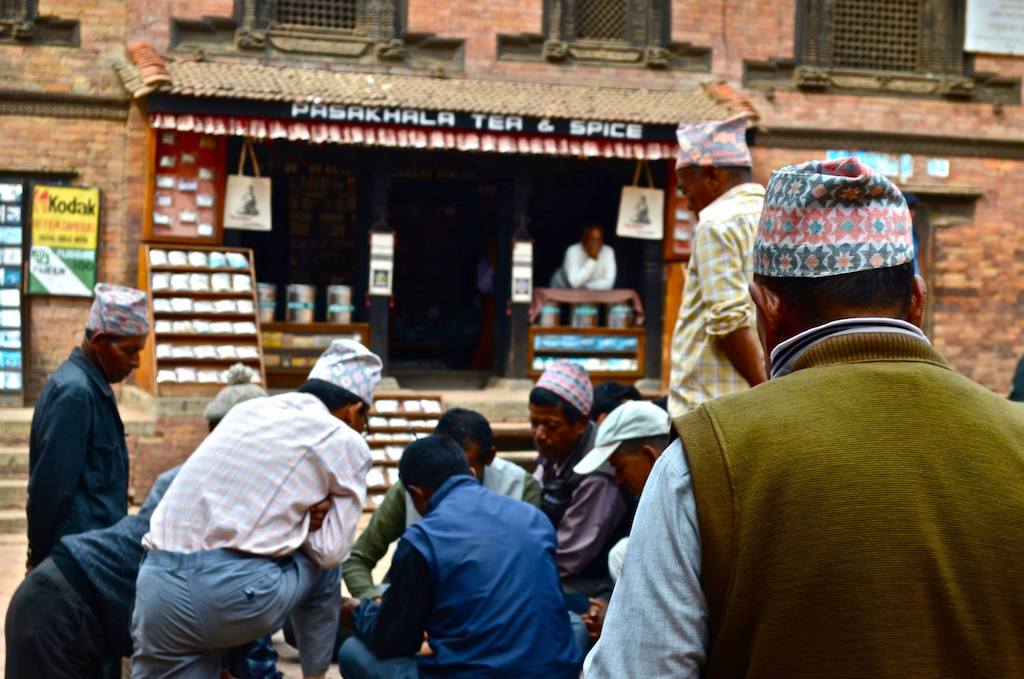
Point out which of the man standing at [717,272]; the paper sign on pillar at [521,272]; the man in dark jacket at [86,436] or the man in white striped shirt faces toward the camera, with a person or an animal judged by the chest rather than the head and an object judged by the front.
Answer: the paper sign on pillar

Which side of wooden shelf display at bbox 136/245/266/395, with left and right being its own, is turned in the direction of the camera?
front

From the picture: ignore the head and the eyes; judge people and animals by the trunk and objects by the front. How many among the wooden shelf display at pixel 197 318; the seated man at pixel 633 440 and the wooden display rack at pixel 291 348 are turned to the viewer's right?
0

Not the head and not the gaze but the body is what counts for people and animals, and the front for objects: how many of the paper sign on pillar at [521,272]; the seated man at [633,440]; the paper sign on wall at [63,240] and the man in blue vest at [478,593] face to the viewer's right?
0

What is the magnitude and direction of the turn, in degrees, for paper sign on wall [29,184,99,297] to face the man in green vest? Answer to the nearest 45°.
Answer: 0° — it already faces them

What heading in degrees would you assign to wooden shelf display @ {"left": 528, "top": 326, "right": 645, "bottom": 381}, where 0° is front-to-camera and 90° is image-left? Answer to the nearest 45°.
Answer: approximately 0°

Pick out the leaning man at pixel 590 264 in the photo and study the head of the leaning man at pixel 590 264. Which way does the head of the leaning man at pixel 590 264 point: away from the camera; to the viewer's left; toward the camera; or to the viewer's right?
toward the camera

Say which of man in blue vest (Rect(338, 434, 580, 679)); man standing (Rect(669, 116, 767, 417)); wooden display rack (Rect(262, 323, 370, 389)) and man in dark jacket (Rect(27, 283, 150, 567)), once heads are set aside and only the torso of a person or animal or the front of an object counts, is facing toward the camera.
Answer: the wooden display rack

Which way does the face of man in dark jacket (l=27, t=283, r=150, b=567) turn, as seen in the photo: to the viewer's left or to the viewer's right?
to the viewer's right

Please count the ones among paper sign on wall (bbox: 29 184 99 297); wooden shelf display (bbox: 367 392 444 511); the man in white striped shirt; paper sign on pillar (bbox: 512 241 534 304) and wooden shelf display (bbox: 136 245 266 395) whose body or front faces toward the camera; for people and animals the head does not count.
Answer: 4

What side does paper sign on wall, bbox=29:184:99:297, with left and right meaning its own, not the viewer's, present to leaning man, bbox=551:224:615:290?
left

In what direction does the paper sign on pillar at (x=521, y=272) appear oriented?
toward the camera

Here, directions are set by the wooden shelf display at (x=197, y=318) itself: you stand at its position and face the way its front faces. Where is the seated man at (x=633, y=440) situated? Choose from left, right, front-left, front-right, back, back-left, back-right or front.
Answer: front

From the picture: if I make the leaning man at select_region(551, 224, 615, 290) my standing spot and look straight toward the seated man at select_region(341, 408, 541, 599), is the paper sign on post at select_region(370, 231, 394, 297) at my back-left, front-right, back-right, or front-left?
front-right

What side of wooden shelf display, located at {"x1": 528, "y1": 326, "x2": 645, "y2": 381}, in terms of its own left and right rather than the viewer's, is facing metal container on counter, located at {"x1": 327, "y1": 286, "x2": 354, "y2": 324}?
right

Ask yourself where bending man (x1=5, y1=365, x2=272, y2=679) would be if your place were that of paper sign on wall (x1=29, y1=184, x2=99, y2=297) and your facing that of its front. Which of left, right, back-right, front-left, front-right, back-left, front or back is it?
front

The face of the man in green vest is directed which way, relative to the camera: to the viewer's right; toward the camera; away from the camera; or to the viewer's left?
away from the camera
